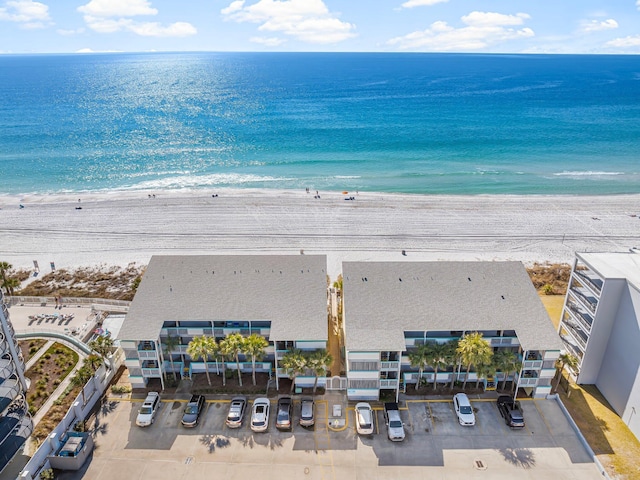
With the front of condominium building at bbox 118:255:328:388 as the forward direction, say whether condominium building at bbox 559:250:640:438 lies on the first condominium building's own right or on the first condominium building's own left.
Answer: on the first condominium building's own left

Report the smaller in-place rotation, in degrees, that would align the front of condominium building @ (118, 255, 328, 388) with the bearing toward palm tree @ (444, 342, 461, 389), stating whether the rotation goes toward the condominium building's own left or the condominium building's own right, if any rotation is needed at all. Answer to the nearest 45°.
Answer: approximately 45° to the condominium building's own left

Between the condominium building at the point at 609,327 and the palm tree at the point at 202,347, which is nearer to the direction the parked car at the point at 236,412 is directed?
the palm tree

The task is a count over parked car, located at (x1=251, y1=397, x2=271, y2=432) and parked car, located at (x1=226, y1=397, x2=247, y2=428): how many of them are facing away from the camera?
2

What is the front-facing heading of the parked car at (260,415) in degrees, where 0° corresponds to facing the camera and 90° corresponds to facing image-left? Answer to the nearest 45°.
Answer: approximately 180°

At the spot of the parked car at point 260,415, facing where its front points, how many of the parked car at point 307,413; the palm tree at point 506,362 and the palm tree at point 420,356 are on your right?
3

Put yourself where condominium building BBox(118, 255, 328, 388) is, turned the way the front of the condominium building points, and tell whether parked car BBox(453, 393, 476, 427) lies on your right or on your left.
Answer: on your left

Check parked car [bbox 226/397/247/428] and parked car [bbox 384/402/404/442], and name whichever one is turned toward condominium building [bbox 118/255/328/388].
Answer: parked car [bbox 226/397/247/428]

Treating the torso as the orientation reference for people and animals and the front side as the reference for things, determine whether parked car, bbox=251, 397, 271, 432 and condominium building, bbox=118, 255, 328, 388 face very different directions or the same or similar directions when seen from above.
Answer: very different directions

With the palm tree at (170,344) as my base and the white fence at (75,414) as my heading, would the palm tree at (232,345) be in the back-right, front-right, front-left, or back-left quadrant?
back-left

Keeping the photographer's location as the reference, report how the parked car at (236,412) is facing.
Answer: facing away from the viewer

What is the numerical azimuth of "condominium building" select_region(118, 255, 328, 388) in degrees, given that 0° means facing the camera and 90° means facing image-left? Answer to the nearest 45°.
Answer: approximately 0°
